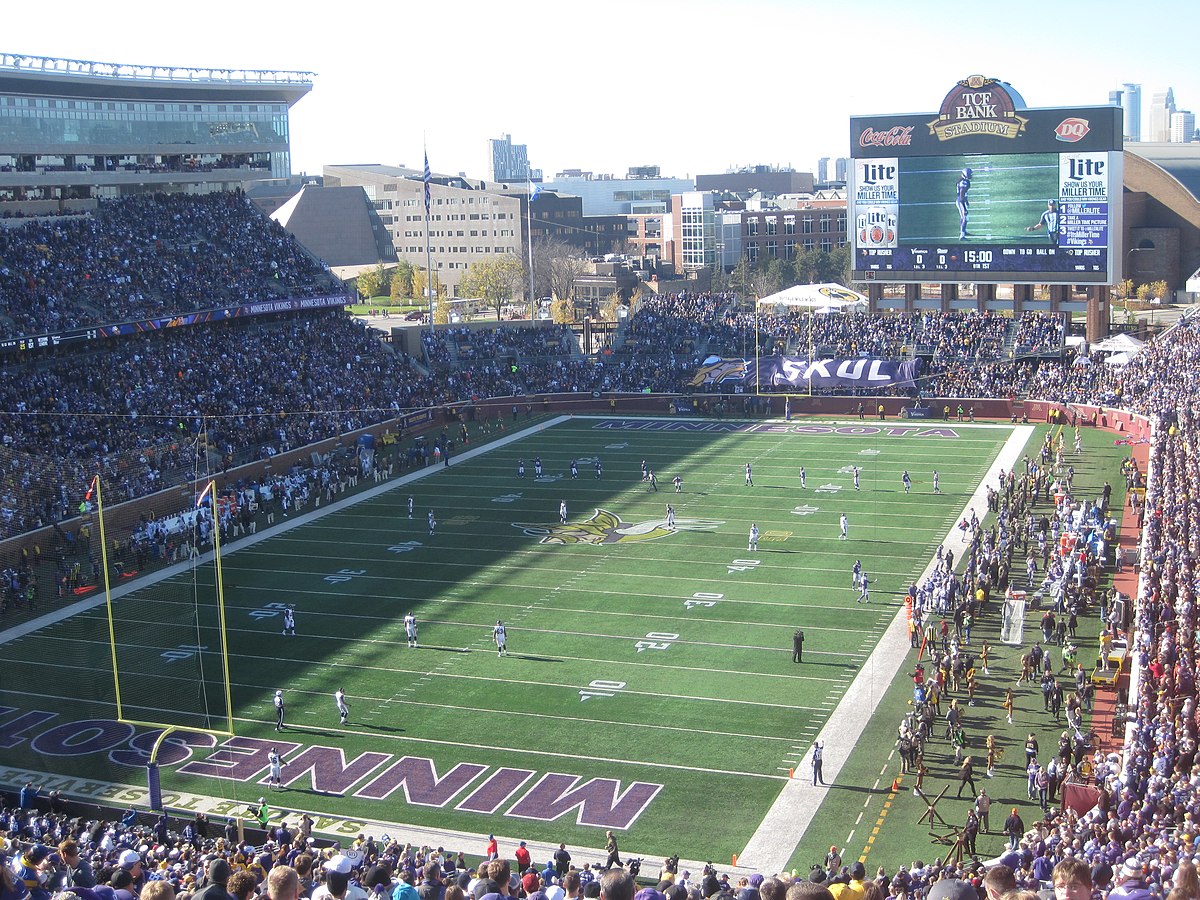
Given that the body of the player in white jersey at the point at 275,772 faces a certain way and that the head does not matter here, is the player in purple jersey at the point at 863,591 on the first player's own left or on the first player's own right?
on the first player's own right

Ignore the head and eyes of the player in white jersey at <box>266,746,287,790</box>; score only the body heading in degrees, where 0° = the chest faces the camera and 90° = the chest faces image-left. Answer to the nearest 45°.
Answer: approximately 180°
